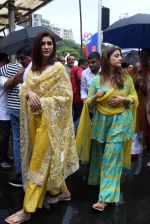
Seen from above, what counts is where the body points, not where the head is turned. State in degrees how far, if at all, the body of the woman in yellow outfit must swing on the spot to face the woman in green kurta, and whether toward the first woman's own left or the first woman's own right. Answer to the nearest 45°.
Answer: approximately 135° to the first woman's own left

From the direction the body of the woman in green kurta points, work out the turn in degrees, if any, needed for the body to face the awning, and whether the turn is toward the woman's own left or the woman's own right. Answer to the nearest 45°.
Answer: approximately 180°

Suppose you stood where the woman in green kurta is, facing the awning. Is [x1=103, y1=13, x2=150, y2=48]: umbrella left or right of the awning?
right

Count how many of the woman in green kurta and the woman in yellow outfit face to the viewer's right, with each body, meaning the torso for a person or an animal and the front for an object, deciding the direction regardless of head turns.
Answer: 0

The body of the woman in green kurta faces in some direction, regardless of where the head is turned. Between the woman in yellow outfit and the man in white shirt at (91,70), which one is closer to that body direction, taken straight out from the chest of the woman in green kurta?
the woman in yellow outfit

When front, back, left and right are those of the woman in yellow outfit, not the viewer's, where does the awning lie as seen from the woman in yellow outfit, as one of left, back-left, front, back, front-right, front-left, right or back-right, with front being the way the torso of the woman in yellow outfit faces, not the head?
back-right

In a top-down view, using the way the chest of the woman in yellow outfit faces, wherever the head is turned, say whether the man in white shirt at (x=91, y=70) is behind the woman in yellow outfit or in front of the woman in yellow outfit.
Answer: behind

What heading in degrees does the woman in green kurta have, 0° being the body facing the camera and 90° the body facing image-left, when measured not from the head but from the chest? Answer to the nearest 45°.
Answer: approximately 0°

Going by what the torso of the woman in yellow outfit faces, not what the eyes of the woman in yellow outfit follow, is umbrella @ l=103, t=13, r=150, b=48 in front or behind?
behind

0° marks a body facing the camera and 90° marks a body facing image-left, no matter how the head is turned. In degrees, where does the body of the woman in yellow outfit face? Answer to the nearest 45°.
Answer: approximately 45°
